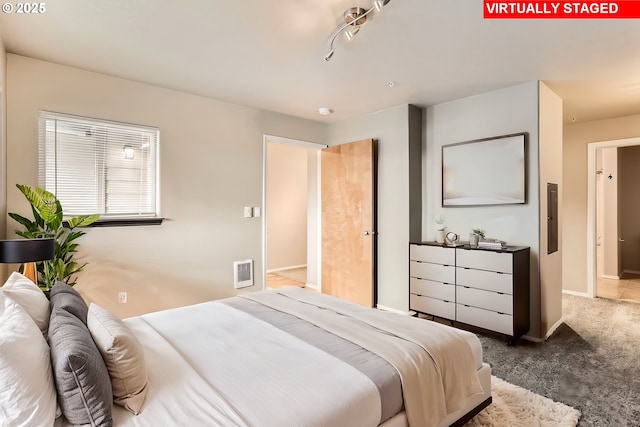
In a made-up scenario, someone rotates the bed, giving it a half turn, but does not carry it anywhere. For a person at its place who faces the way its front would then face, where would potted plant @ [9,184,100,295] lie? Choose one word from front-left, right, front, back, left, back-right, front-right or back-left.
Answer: right

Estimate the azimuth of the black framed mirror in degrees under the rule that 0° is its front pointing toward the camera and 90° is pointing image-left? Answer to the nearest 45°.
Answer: approximately 45°

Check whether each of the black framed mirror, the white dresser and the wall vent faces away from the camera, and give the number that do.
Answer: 0

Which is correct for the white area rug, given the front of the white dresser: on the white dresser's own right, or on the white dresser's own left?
on the white dresser's own left

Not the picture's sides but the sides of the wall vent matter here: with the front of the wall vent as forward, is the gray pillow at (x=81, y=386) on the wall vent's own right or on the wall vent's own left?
on the wall vent's own right

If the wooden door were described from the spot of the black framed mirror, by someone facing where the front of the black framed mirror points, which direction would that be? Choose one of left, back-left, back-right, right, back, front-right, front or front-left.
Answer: front-right

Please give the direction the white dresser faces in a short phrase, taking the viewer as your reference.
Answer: facing the viewer and to the left of the viewer

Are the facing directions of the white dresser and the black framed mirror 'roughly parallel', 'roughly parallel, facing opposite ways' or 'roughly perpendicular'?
roughly parallel

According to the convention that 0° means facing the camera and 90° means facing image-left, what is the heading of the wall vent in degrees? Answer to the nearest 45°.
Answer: approximately 315°

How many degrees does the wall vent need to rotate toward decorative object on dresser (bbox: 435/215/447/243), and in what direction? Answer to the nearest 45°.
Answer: approximately 45° to its left

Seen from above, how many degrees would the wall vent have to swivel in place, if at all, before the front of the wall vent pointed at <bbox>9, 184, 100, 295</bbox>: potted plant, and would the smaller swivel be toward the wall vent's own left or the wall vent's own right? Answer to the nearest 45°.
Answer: approximately 90° to the wall vent's own right

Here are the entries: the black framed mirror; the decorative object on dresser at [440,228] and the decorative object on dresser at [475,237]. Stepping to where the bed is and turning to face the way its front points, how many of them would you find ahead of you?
3
